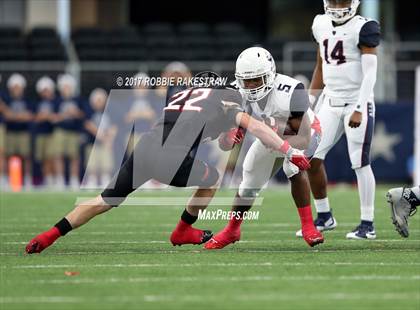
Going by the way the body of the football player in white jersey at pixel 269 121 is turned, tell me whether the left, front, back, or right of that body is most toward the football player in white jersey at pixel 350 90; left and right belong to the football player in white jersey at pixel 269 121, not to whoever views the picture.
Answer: back

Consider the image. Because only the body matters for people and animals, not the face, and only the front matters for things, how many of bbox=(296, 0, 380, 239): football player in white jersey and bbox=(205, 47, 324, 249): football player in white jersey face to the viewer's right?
0

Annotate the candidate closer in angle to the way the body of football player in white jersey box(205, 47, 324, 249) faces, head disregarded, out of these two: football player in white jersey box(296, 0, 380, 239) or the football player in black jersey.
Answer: the football player in black jersey

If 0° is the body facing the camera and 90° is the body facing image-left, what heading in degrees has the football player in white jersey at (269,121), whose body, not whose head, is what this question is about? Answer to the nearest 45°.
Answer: approximately 45°
